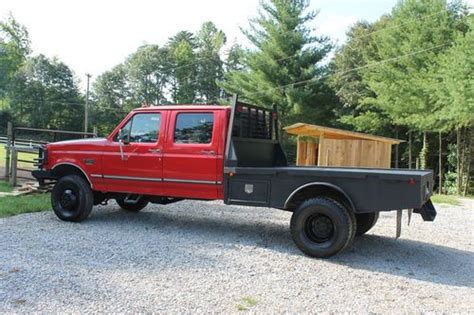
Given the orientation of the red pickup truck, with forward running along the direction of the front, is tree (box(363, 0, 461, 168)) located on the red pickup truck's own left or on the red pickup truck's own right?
on the red pickup truck's own right

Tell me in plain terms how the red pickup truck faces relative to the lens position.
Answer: facing away from the viewer and to the left of the viewer

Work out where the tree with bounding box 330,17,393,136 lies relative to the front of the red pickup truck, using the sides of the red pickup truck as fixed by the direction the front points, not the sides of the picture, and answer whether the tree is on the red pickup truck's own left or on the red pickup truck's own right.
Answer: on the red pickup truck's own right

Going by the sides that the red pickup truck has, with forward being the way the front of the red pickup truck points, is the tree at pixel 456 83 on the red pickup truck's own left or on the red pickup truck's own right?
on the red pickup truck's own right
